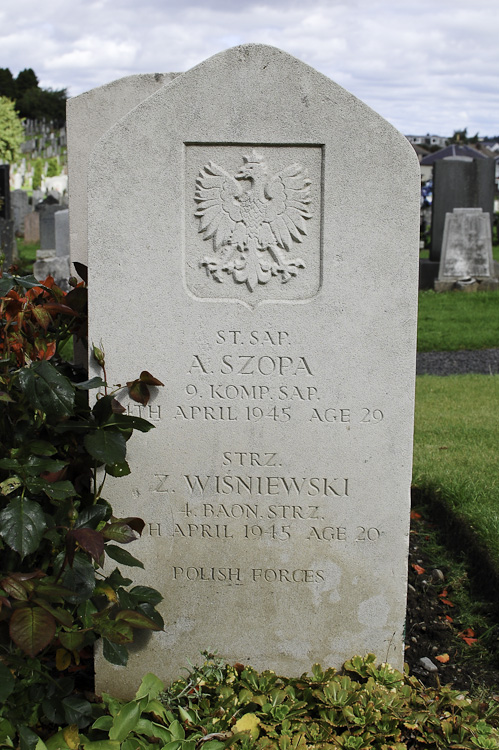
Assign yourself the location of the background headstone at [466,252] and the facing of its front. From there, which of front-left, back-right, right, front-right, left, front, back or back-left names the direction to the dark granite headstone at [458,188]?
back

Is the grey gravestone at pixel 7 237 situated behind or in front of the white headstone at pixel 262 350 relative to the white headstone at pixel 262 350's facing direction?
behind

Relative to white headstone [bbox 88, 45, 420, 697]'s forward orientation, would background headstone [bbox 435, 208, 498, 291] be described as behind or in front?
behind

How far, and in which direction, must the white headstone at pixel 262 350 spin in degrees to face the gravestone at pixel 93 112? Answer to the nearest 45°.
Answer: approximately 135° to its right

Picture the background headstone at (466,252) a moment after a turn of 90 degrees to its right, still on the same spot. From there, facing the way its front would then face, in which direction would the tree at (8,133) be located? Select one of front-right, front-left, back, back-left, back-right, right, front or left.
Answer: front-right

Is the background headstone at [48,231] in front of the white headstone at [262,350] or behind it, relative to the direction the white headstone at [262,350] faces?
behind

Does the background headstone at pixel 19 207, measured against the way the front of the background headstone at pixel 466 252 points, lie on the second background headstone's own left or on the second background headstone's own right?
on the second background headstone's own right

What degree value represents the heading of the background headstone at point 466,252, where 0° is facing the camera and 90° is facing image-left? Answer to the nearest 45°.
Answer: approximately 0°

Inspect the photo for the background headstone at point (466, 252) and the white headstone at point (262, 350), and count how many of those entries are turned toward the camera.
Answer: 2
